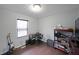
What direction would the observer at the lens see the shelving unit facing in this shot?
facing the viewer and to the left of the viewer

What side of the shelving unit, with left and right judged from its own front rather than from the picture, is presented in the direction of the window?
front
